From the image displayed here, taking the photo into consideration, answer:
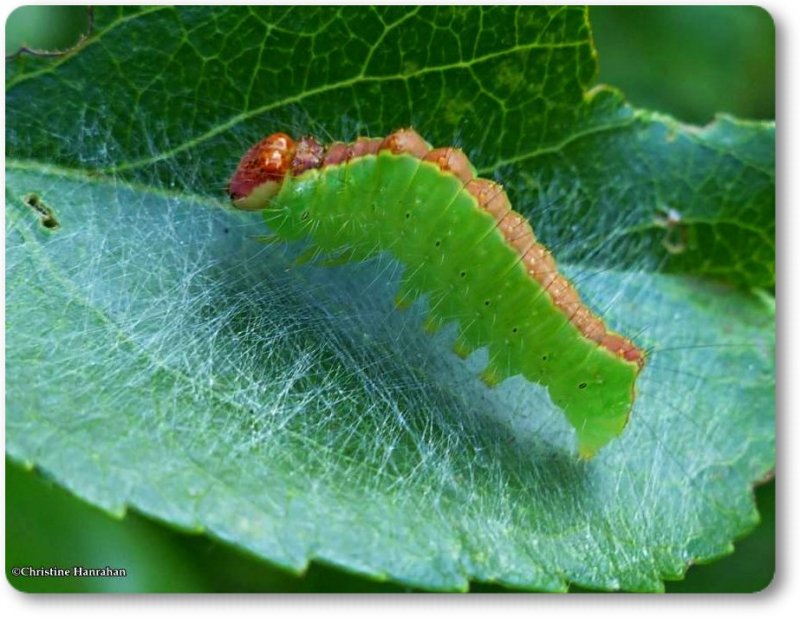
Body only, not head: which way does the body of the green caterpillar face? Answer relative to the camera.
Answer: to the viewer's left
